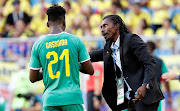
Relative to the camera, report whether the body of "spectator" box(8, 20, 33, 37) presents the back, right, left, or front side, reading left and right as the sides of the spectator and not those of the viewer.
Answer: front

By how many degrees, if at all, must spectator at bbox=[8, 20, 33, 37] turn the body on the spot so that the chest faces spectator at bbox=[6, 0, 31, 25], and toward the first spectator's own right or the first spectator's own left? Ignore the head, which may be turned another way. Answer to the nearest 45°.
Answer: approximately 180°

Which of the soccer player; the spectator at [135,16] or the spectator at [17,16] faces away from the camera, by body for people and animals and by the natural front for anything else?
the soccer player

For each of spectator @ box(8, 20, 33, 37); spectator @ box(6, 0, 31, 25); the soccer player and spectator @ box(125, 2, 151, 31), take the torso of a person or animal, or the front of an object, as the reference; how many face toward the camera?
3

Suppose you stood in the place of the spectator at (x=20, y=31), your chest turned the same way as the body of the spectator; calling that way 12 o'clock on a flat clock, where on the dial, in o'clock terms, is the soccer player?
The soccer player is roughly at 12 o'clock from the spectator.

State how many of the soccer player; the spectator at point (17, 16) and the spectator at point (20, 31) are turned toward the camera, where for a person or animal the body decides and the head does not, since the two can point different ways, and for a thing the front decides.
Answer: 2

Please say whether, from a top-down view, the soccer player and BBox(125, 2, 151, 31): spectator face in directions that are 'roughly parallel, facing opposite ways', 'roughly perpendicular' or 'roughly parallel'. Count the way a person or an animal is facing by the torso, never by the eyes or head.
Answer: roughly parallel, facing opposite ways

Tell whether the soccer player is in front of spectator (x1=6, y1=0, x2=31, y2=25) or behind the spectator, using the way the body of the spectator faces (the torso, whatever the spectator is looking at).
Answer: in front

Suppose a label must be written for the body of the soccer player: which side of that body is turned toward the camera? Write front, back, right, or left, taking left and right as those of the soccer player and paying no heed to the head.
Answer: back

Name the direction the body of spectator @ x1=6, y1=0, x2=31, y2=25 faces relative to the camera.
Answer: toward the camera

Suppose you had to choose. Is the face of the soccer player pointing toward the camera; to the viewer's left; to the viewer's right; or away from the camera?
away from the camera

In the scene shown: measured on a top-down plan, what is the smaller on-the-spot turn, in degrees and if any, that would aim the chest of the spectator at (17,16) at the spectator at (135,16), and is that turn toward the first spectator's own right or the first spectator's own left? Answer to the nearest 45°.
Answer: approximately 45° to the first spectator's own left

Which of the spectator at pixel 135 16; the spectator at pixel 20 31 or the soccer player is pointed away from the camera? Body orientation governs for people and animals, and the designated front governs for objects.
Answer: the soccer player

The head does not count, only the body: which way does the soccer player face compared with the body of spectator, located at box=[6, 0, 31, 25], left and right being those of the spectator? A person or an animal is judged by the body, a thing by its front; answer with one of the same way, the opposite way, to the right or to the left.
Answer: the opposite way

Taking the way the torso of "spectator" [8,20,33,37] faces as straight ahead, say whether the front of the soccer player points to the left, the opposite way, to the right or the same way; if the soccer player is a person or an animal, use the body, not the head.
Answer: the opposite way

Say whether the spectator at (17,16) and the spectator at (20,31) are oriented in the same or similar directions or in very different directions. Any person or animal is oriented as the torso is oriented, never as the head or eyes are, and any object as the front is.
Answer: same or similar directions

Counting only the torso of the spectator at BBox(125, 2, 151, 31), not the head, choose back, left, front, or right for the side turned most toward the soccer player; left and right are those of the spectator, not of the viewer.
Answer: front

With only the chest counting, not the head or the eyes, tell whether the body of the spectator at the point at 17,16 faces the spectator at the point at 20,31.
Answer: yes

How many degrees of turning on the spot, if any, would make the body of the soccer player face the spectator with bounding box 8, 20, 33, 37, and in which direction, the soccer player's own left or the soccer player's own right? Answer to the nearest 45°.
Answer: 0° — they already face them
